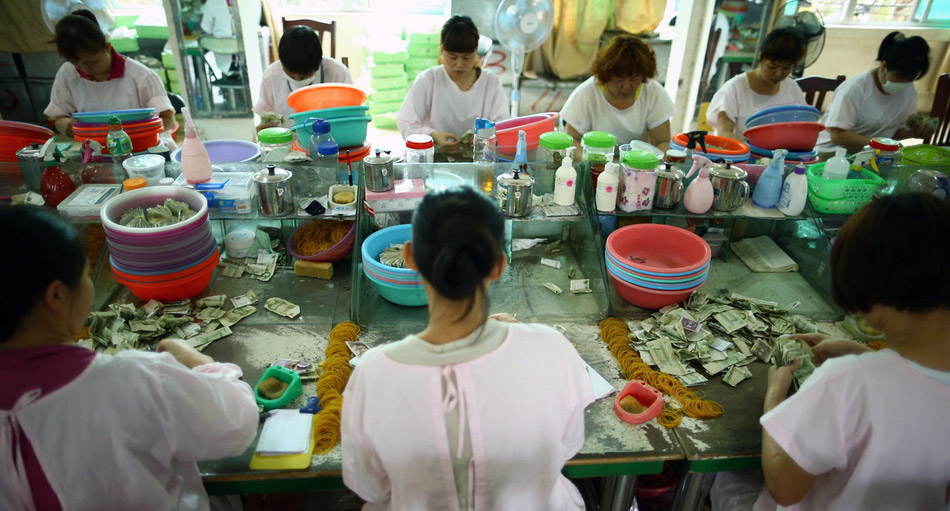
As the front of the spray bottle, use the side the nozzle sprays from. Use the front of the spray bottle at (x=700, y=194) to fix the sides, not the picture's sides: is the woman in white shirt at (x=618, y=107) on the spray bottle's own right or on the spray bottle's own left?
on the spray bottle's own right

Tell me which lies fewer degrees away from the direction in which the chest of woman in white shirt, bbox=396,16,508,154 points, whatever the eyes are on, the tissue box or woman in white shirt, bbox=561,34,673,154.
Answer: the tissue box

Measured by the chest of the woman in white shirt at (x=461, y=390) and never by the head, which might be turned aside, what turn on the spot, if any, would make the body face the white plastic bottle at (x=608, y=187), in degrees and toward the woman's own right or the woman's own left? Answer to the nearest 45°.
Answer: approximately 45° to the woman's own right

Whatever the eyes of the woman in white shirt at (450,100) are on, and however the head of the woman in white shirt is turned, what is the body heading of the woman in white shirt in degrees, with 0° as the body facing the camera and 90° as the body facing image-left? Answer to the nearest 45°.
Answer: approximately 0°

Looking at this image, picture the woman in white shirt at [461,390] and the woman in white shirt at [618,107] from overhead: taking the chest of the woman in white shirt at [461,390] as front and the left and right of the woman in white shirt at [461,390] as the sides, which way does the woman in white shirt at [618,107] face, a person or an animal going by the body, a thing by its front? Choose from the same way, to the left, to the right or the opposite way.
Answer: the opposite way

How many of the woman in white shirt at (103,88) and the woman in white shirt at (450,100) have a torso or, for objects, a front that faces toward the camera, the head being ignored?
2

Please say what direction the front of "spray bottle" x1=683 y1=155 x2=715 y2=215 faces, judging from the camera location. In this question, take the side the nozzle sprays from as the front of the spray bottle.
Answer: facing to the left of the viewer

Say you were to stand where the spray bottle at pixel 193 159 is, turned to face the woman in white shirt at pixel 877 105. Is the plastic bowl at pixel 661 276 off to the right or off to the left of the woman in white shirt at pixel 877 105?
right

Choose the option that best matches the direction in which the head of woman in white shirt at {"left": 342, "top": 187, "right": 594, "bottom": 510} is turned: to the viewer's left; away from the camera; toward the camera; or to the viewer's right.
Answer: away from the camera
